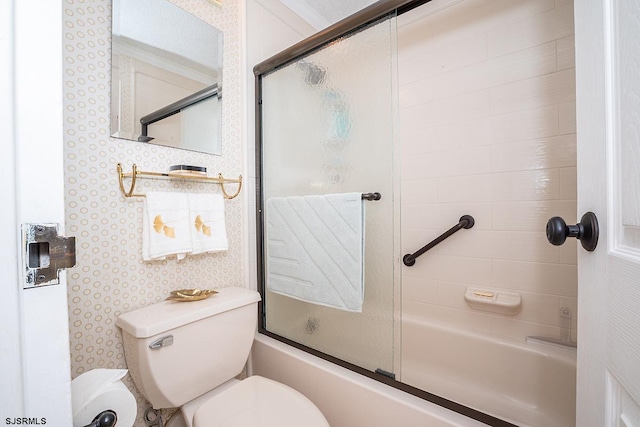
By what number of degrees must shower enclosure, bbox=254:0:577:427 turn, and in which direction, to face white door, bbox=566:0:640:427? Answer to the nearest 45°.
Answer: approximately 45° to its left

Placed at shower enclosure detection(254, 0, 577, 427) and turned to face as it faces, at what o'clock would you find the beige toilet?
The beige toilet is roughly at 12 o'clock from the shower enclosure.

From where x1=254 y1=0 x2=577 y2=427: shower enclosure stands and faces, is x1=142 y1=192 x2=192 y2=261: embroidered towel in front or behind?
in front

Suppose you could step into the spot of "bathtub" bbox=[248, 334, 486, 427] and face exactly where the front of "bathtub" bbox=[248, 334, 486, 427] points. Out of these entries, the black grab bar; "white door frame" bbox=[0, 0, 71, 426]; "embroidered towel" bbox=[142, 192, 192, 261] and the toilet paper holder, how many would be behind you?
1

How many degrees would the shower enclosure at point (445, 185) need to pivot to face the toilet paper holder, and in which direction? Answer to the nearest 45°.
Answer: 0° — it already faces it

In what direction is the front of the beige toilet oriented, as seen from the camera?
facing the viewer and to the right of the viewer

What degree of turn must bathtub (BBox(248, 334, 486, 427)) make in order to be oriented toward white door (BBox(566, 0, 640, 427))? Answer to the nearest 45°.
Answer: approximately 90° to its left

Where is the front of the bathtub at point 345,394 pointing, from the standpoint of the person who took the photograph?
facing the viewer and to the left of the viewer

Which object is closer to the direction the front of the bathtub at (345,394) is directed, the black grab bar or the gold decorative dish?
the gold decorative dish

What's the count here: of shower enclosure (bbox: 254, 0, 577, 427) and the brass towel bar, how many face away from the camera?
0
